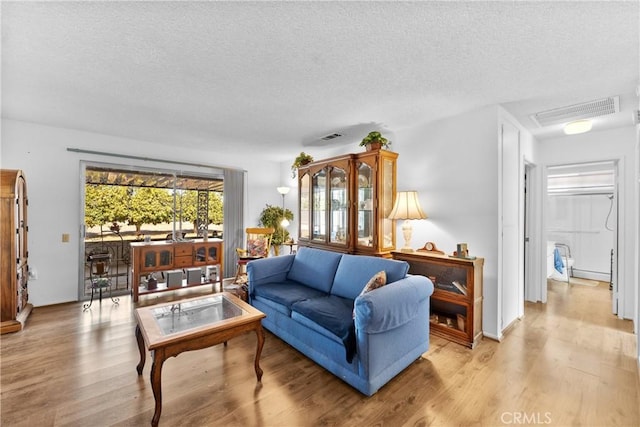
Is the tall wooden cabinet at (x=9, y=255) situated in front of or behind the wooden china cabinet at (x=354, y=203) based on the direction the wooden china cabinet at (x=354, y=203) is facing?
in front

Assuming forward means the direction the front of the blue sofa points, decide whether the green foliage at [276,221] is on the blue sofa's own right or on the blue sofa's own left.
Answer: on the blue sofa's own right

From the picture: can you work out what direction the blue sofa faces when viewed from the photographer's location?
facing the viewer and to the left of the viewer

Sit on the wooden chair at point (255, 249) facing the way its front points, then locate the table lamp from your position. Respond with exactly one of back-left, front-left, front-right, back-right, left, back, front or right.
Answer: left

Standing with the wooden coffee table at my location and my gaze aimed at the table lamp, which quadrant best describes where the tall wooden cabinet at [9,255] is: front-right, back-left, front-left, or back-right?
back-left

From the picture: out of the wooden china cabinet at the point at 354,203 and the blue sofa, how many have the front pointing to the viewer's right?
0

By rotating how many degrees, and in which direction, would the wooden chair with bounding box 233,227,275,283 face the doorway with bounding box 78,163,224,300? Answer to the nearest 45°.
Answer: approximately 45° to its right

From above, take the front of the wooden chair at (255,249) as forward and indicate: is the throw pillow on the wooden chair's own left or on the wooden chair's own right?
on the wooden chair's own left

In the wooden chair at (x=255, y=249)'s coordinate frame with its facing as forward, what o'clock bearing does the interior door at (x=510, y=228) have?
The interior door is roughly at 9 o'clock from the wooden chair.
